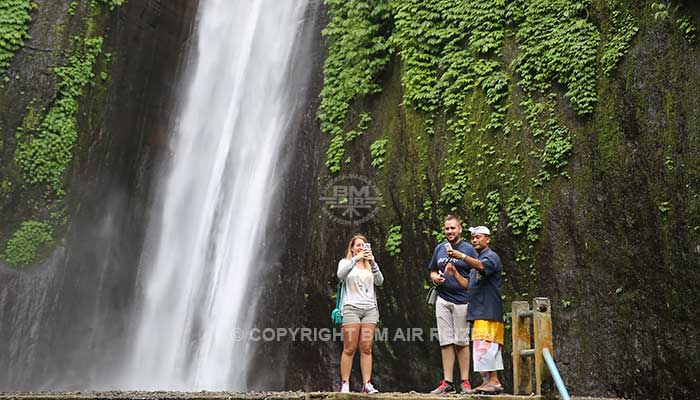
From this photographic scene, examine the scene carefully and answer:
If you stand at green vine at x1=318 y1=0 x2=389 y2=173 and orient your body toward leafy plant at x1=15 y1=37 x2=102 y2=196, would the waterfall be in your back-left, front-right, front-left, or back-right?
front-right

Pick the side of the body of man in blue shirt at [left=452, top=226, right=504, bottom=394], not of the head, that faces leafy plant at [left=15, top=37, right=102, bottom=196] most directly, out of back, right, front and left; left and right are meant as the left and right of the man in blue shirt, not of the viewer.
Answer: right

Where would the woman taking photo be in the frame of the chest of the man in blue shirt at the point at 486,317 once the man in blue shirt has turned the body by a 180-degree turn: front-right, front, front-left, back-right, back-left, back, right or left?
back-left

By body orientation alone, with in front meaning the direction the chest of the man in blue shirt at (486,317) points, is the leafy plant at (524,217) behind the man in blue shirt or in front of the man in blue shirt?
behind

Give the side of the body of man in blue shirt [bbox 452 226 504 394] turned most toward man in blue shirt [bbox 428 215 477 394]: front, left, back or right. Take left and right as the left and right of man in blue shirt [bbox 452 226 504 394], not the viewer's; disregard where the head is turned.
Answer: front

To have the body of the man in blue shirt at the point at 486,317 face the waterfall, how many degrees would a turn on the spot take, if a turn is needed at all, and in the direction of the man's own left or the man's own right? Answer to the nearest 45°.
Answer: approximately 90° to the man's own right

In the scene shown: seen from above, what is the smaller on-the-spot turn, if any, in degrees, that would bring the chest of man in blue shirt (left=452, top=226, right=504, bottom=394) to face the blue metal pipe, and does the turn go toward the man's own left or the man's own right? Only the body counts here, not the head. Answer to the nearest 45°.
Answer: approximately 135° to the man's own left

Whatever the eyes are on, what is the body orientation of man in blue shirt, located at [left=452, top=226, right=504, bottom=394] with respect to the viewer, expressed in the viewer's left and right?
facing the viewer and to the left of the viewer

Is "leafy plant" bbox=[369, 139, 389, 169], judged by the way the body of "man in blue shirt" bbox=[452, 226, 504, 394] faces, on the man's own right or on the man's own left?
on the man's own right

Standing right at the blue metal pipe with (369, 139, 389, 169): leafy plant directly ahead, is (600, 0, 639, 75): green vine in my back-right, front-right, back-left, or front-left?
front-right

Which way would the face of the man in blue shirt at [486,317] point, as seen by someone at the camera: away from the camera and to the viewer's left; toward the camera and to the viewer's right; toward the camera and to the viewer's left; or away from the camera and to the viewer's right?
toward the camera and to the viewer's left
